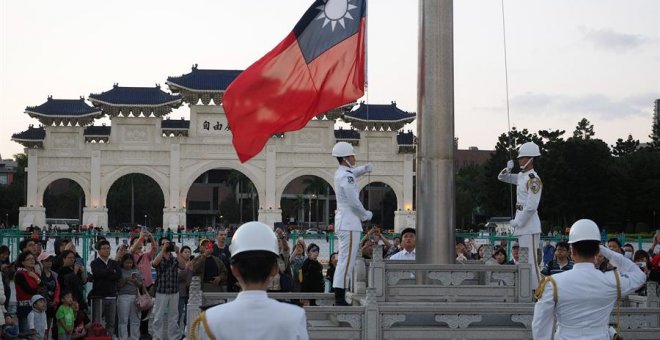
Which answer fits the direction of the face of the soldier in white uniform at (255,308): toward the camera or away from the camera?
away from the camera

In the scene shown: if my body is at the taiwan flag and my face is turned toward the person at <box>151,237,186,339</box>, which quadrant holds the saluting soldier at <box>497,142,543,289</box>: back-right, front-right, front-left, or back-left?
back-right

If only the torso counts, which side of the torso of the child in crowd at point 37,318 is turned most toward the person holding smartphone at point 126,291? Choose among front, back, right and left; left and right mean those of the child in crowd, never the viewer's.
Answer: left

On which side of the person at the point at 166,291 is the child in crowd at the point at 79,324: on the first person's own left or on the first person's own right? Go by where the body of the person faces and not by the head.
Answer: on the first person's own right

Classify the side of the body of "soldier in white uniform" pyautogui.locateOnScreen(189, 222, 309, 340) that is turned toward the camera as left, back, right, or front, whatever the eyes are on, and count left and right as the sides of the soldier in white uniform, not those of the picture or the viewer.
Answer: back

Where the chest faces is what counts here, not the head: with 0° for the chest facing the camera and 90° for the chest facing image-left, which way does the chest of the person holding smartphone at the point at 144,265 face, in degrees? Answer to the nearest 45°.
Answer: approximately 315°

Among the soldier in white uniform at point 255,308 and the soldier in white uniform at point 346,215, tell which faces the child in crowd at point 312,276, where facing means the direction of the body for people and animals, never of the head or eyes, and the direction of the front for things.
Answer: the soldier in white uniform at point 255,308

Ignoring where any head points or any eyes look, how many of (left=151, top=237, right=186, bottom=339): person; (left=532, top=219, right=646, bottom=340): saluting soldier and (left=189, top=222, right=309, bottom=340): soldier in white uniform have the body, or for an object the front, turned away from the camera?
2

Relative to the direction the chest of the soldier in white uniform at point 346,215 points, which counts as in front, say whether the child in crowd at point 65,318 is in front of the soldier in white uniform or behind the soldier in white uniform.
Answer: behind

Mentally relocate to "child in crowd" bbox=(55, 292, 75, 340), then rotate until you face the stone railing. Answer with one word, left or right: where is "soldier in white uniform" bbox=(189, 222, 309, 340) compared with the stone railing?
right

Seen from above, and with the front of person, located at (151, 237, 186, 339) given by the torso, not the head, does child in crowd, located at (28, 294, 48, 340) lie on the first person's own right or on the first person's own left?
on the first person's own right

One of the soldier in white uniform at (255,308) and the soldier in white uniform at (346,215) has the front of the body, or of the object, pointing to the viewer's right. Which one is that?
the soldier in white uniform at (346,215)

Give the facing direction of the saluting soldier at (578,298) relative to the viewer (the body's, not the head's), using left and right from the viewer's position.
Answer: facing away from the viewer
